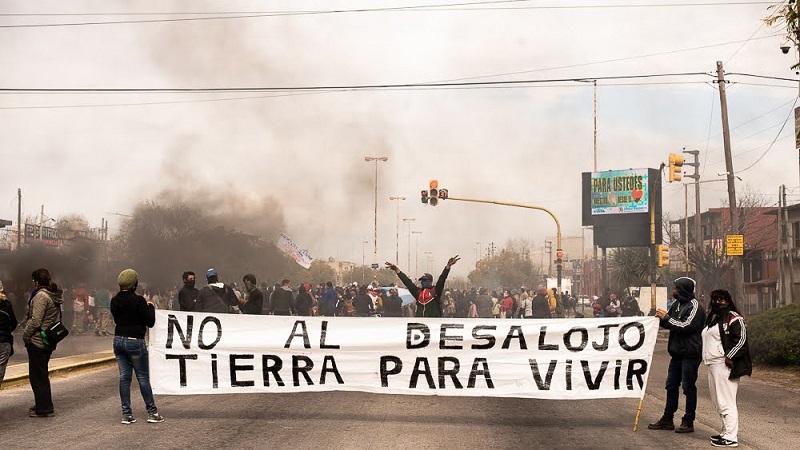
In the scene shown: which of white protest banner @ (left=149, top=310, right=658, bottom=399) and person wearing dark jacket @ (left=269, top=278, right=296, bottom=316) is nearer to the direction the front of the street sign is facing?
the white protest banner

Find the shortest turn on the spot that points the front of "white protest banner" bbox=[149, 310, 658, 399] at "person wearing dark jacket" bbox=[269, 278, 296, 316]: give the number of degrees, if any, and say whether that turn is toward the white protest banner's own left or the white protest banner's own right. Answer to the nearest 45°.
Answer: approximately 180°

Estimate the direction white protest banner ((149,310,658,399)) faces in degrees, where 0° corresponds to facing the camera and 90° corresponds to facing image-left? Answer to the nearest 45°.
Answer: approximately 0°

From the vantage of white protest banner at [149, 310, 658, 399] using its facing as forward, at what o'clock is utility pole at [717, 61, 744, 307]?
The utility pole is roughly at 7 o'clock from the white protest banner.

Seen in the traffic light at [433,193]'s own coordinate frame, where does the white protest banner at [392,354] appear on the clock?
The white protest banner is roughly at 12 o'clock from the traffic light.
